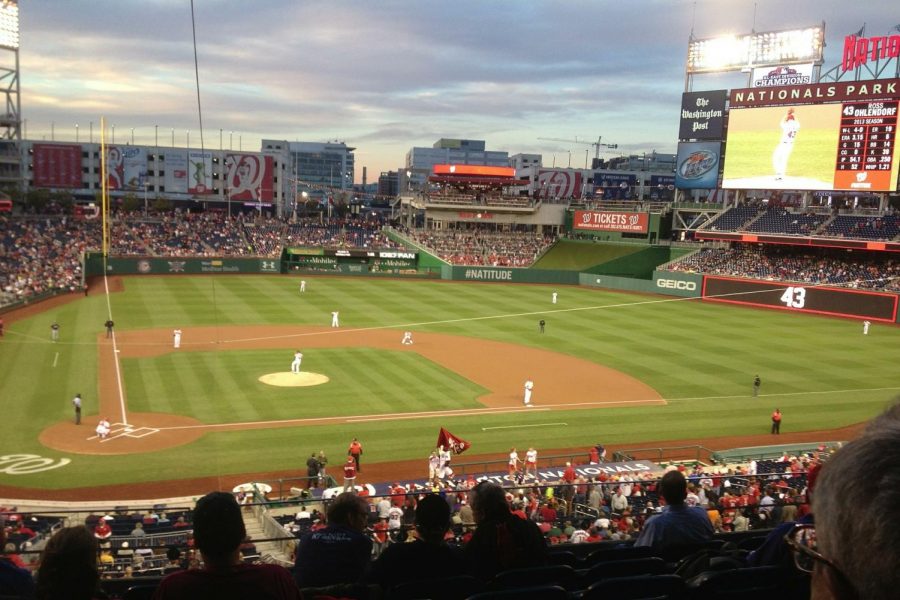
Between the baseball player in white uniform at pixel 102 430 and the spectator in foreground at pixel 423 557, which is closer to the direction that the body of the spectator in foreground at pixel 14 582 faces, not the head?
the baseball player in white uniform

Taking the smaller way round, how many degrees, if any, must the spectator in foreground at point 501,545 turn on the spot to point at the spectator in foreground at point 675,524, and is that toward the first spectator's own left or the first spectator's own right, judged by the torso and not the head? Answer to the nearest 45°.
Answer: approximately 90° to the first spectator's own right

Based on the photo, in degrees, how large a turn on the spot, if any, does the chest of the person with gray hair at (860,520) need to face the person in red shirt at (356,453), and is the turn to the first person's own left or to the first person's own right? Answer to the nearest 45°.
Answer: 0° — they already face them

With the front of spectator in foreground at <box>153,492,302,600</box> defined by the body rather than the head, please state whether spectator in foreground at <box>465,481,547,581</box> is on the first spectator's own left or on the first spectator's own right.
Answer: on the first spectator's own right

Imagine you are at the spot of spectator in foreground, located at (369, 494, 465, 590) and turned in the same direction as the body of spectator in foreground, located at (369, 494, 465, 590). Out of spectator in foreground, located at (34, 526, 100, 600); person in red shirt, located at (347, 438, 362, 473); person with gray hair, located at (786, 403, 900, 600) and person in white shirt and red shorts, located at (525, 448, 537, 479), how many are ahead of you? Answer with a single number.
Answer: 2

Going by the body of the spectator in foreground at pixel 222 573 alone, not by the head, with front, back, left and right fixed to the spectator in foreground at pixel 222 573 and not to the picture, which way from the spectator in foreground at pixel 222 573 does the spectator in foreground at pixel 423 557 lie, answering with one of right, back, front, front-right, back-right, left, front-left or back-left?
front-right

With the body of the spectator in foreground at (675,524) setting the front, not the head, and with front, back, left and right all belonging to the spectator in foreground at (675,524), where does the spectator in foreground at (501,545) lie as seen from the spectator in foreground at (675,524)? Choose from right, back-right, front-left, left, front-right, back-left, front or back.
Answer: back-left

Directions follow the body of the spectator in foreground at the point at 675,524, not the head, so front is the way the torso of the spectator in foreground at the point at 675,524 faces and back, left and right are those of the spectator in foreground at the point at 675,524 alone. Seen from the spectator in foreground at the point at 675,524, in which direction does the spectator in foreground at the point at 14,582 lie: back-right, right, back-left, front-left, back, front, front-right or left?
back-left

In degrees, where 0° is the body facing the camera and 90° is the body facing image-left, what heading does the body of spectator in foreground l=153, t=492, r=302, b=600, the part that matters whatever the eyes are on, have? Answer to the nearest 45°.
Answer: approximately 180°

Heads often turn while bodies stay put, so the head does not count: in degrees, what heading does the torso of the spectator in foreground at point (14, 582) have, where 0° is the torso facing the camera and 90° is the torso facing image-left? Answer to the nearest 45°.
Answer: approximately 180°

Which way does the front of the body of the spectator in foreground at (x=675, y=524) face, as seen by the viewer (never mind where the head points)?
away from the camera

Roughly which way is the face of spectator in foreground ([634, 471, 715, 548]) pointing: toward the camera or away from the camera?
away from the camera

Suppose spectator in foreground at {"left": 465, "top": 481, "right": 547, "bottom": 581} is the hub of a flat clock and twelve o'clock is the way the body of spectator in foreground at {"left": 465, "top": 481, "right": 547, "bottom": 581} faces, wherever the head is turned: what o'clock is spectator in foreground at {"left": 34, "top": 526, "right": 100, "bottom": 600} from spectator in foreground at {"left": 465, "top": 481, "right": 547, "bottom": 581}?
spectator in foreground at {"left": 34, "top": 526, "right": 100, "bottom": 600} is roughly at 9 o'clock from spectator in foreground at {"left": 465, "top": 481, "right": 547, "bottom": 581}.
